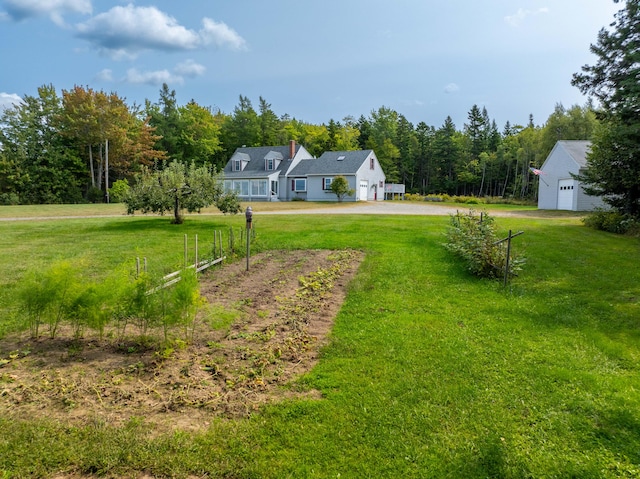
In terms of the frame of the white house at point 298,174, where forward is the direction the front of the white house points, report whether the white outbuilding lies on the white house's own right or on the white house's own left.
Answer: on the white house's own left

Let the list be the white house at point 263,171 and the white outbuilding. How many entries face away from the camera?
0

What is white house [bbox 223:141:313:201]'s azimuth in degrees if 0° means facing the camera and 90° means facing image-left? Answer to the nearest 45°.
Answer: approximately 45°

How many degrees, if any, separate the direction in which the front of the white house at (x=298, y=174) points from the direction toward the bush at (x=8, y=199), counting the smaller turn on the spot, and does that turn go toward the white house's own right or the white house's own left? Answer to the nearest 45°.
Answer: approximately 45° to the white house's own right

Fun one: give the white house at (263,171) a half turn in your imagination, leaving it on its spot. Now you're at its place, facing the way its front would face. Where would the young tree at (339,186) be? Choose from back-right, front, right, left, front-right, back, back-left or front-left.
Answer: right

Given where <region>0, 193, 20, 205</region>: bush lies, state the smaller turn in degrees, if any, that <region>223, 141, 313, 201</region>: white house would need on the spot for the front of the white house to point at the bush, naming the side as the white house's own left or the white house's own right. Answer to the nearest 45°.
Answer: approximately 45° to the white house's own right

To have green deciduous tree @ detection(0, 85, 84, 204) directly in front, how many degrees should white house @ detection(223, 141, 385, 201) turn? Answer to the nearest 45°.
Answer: approximately 45° to its right

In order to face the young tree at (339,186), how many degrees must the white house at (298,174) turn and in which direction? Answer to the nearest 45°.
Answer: approximately 90° to its left

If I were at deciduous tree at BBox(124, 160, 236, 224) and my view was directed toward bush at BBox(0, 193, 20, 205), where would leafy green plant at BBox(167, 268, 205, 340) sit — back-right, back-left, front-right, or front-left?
back-left

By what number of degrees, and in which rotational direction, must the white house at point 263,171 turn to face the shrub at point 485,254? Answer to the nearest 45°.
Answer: approximately 45° to its left

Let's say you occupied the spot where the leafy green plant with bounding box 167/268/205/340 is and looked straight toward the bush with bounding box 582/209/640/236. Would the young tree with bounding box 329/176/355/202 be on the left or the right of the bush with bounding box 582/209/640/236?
left
